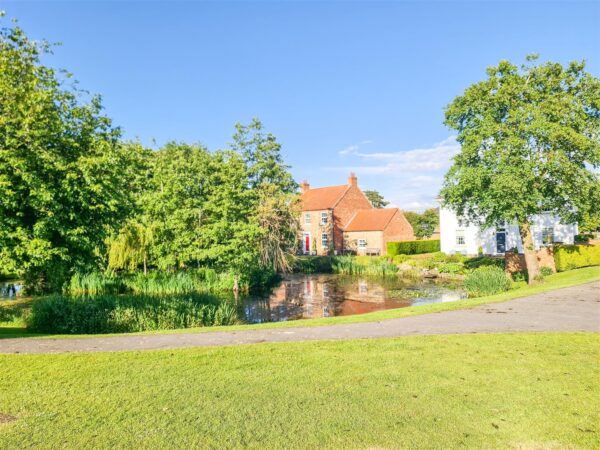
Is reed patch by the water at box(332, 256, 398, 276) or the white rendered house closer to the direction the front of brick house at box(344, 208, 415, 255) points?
the reed patch by the water

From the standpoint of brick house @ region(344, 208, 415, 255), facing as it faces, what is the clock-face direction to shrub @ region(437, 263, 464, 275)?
The shrub is roughly at 10 o'clock from the brick house.

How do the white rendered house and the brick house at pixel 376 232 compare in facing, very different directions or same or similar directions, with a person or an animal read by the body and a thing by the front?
same or similar directions

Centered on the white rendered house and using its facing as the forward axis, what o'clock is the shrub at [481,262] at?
The shrub is roughly at 12 o'clock from the white rendered house.

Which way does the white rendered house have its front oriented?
toward the camera

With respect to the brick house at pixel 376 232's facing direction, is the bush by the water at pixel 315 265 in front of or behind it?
in front

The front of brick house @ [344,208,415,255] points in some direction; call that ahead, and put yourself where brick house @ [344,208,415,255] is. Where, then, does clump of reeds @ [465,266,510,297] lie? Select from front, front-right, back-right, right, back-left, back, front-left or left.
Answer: front-left

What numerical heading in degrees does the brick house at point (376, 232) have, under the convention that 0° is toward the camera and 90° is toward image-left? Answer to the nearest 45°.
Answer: approximately 45°

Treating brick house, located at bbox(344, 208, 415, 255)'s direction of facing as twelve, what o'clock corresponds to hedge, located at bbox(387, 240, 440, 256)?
The hedge is roughly at 9 o'clock from the brick house.

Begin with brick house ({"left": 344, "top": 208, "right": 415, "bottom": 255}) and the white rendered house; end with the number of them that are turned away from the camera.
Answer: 0

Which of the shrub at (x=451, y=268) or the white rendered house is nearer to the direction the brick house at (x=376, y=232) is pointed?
the shrub

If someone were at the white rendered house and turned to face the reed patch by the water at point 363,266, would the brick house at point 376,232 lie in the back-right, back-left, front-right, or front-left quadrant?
front-right

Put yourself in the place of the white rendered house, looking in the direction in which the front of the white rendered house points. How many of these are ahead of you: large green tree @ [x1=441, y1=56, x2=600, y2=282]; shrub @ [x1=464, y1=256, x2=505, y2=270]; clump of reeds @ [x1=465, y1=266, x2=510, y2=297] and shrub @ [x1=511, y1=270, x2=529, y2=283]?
4

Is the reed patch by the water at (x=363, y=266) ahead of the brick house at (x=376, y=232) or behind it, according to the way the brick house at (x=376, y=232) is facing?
ahead
